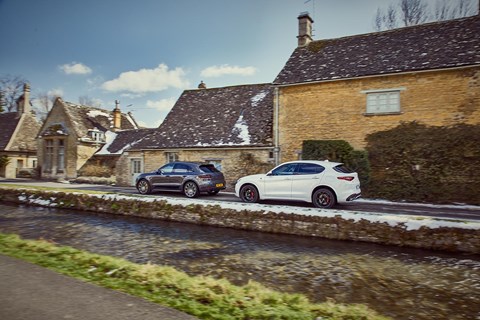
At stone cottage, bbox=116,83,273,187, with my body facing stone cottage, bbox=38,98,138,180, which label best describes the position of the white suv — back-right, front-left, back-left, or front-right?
back-left

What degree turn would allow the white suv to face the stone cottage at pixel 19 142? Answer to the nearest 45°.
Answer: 0° — it already faces it

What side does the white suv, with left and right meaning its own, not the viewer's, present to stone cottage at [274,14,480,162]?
right

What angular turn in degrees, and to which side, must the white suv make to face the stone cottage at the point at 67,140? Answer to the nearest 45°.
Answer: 0° — it already faces it

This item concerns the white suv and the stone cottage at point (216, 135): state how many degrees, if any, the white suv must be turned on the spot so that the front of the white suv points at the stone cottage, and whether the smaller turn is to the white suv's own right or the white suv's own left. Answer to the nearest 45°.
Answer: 0° — it already faces it

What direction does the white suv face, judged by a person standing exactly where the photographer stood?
facing away from the viewer and to the left of the viewer

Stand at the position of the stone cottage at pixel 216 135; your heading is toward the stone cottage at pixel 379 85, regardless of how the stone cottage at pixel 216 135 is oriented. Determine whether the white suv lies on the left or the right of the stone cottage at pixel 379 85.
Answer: right
